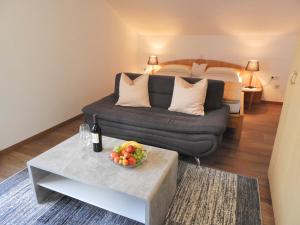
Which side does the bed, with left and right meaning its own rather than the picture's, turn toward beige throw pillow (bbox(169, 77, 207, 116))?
front

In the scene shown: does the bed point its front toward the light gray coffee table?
yes

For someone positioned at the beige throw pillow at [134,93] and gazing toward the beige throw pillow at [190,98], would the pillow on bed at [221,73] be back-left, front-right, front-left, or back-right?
front-left

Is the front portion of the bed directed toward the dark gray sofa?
yes

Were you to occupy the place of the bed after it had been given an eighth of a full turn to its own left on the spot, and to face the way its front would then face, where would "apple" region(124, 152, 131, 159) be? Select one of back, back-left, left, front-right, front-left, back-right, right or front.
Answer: front-right

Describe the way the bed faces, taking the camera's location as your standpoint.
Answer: facing the viewer

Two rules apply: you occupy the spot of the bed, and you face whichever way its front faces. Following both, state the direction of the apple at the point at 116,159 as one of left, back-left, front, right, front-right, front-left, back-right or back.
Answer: front

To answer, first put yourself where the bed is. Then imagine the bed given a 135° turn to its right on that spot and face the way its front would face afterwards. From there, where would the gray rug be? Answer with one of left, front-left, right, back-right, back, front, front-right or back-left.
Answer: back-left

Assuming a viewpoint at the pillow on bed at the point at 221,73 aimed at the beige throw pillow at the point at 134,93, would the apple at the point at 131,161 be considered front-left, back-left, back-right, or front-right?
front-left

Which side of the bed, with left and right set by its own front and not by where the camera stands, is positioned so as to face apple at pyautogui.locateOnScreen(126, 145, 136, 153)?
front

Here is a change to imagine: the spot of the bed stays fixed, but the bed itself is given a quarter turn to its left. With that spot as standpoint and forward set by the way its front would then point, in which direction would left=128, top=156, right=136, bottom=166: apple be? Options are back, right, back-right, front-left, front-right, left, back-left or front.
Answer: right
